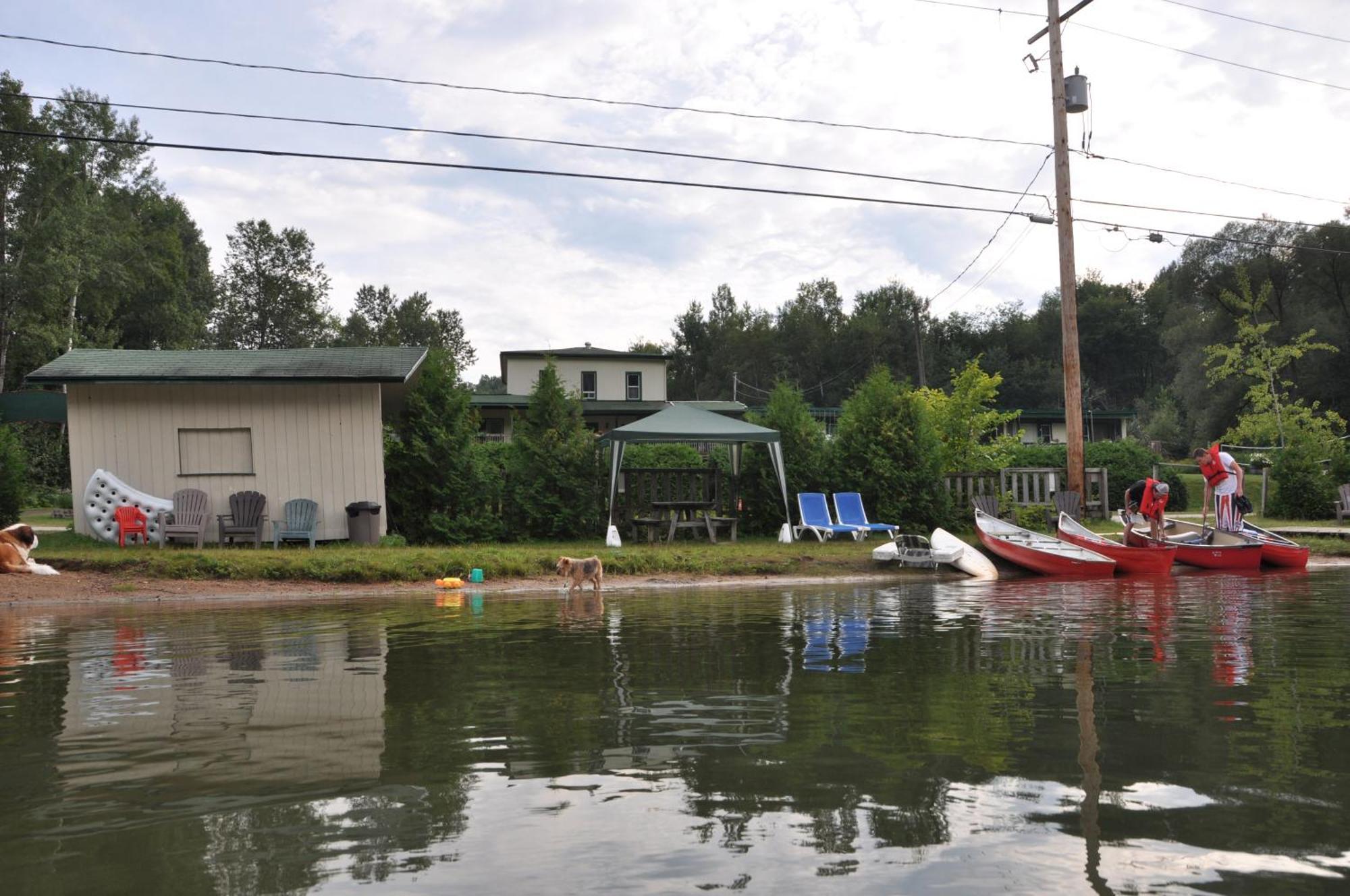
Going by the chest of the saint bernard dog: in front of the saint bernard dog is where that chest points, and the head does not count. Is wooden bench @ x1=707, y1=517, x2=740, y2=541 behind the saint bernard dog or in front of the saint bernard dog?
in front

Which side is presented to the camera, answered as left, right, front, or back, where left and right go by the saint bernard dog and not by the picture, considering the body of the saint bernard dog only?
right

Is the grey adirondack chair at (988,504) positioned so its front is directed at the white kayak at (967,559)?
yes

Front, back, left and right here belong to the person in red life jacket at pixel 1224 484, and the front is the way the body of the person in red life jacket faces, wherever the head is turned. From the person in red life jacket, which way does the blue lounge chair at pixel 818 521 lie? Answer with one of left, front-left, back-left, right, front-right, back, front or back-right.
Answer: front-right

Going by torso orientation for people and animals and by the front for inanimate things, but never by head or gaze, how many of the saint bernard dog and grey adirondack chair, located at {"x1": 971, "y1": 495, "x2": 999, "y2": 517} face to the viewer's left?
0

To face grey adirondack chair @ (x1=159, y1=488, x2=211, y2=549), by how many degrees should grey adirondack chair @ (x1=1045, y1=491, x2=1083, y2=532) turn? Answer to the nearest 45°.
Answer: approximately 45° to its right

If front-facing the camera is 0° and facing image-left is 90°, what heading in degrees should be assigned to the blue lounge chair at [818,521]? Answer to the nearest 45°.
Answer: approximately 315°

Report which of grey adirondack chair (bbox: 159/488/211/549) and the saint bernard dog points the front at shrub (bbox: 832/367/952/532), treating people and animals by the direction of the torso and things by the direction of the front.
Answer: the saint bernard dog

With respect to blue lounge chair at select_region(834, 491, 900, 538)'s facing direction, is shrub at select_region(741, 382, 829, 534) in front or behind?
behind

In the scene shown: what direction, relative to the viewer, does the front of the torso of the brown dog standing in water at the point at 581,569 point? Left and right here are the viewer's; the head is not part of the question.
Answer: facing to the left of the viewer

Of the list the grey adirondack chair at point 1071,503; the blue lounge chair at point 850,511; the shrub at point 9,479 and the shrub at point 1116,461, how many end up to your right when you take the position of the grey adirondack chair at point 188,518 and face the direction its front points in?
1

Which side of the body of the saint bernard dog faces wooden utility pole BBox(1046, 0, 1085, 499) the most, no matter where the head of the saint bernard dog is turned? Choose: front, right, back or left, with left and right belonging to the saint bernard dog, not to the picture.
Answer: front

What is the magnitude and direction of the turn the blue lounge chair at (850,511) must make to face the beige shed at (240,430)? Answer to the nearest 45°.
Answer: approximately 135° to its right

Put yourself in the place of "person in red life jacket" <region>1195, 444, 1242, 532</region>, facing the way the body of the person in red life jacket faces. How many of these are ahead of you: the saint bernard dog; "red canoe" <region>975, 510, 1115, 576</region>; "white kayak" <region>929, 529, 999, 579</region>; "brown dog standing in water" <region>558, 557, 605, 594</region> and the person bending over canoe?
5
